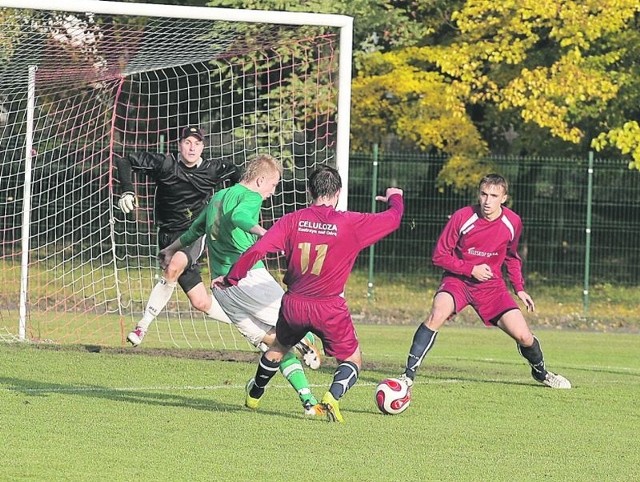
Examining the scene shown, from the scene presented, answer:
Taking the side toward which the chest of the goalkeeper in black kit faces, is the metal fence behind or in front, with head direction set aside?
behind

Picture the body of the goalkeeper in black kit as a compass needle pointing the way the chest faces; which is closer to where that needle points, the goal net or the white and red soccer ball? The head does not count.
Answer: the white and red soccer ball

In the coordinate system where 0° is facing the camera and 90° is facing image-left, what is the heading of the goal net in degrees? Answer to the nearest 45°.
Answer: approximately 315°

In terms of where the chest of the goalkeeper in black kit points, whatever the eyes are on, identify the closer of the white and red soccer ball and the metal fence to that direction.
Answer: the white and red soccer ball

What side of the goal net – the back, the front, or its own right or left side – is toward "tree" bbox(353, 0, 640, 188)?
left

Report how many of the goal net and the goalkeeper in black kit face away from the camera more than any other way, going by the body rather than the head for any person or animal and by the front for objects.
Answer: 0

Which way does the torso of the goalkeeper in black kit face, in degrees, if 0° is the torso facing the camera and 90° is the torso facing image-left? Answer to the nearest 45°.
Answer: approximately 0°

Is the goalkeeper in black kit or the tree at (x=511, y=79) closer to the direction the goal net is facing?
the goalkeeper in black kit

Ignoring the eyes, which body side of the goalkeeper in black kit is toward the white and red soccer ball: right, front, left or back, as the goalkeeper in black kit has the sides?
front

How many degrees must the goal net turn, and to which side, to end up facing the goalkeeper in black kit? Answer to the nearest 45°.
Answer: approximately 45° to its right

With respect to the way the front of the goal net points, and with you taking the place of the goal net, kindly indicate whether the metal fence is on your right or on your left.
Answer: on your left
